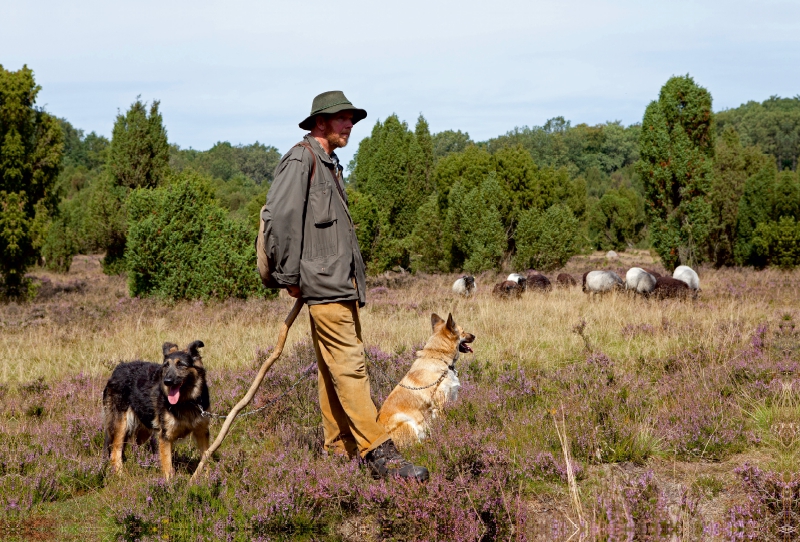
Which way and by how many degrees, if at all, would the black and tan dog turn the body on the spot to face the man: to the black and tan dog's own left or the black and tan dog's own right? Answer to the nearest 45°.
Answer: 0° — it already faces them

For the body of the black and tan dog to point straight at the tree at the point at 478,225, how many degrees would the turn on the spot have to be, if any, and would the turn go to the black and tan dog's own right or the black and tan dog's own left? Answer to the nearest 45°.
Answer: approximately 90° to the black and tan dog's own left

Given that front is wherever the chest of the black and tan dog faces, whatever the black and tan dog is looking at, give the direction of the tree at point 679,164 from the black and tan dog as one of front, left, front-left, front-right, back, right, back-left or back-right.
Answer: left

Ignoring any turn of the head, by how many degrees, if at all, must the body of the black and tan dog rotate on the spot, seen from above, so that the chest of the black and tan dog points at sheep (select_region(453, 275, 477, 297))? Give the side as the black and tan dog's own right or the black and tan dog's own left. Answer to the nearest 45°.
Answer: approximately 90° to the black and tan dog's own left

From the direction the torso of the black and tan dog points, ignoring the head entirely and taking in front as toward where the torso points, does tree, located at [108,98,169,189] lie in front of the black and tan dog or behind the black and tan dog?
behind

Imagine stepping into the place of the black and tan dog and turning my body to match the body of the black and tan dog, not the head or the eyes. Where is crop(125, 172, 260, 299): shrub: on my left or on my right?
on my left

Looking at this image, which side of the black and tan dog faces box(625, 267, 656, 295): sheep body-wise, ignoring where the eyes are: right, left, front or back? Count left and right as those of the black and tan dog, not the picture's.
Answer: left

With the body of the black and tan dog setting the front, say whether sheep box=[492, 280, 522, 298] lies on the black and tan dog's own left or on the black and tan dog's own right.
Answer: on the black and tan dog's own left

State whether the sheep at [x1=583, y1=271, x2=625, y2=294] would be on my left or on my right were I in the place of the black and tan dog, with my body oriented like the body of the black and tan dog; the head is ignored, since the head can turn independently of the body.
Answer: on my left

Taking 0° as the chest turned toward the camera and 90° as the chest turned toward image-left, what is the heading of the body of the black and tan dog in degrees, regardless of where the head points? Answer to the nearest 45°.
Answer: approximately 315°

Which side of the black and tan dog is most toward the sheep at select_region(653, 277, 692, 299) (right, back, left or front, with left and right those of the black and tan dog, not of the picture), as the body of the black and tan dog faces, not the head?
left

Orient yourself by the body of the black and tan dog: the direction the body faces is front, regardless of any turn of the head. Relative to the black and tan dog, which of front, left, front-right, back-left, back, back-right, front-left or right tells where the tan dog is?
front-left
